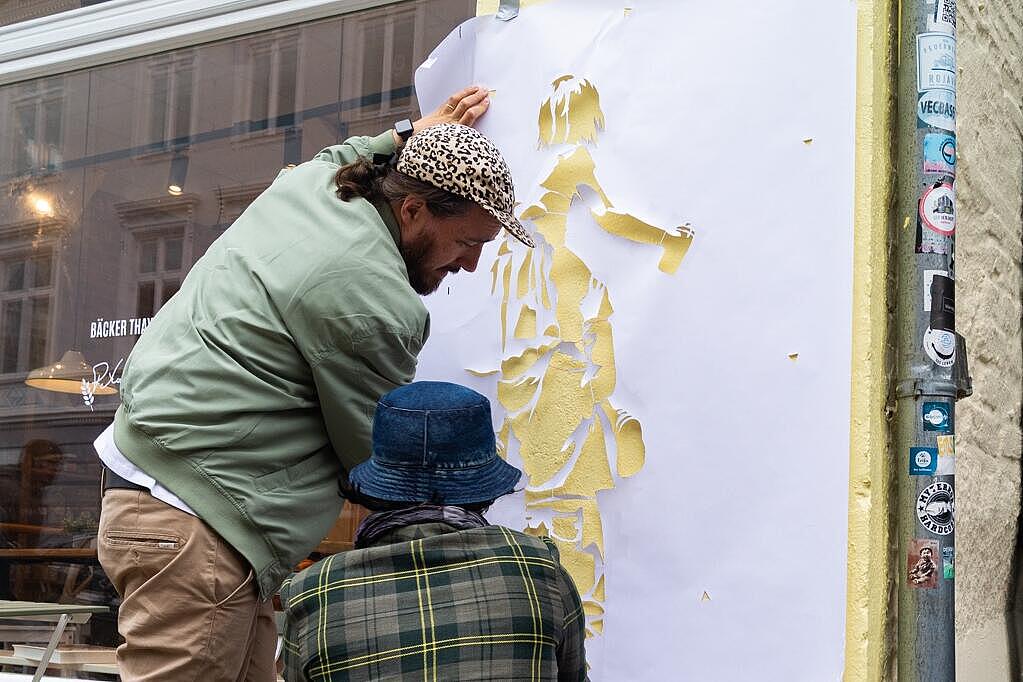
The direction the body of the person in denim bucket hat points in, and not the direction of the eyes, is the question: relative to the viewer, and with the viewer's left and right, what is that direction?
facing away from the viewer

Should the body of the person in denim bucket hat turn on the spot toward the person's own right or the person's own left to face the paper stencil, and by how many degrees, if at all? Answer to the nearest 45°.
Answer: approximately 45° to the person's own right

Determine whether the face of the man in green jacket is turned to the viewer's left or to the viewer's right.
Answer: to the viewer's right

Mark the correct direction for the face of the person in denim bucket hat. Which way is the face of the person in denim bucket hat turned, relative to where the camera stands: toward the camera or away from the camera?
away from the camera

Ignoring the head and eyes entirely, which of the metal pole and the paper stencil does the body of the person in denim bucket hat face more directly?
the paper stencil

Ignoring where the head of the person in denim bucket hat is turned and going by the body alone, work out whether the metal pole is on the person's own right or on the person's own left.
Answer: on the person's own right
